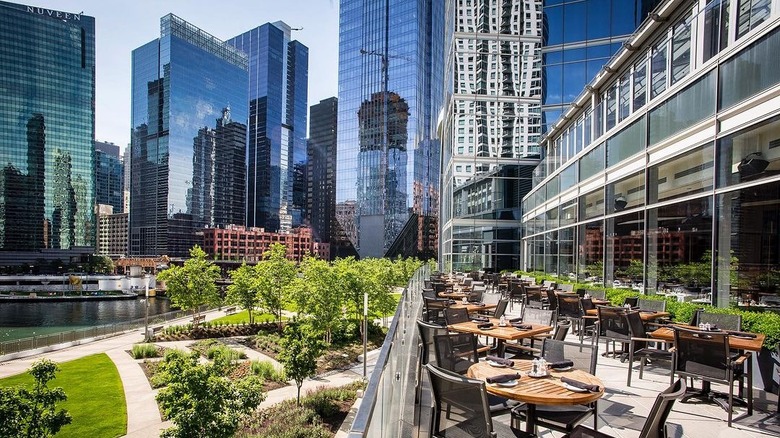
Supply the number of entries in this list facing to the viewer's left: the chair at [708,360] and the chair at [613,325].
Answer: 0

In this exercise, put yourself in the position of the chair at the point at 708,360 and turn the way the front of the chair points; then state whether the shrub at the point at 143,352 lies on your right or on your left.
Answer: on your left

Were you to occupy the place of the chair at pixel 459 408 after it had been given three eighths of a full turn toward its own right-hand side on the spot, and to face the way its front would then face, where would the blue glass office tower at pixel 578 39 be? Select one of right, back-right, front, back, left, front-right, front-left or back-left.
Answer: back

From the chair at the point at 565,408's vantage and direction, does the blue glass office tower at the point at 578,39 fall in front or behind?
behind

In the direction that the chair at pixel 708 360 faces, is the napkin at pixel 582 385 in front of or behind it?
behind

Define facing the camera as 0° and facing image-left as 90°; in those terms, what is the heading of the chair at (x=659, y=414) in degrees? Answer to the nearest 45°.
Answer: approximately 135°

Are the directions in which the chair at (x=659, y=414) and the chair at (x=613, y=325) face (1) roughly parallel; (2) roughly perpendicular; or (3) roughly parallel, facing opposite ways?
roughly perpendicular

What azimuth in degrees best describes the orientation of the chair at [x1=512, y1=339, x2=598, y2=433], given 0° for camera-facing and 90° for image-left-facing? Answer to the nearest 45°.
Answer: approximately 45°

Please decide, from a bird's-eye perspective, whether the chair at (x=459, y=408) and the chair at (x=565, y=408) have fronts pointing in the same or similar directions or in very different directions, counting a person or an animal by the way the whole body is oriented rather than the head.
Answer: very different directions
